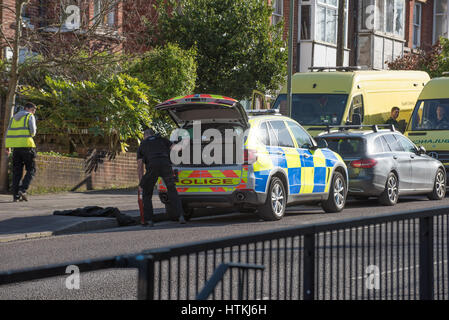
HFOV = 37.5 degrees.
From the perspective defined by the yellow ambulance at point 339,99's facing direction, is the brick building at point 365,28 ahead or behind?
behind

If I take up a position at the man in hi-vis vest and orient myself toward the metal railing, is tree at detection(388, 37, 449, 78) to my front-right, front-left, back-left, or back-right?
back-left

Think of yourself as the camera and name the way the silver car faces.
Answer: facing away from the viewer and to the right of the viewer

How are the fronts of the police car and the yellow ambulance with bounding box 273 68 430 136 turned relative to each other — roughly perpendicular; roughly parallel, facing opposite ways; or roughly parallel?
roughly parallel, facing opposite ways

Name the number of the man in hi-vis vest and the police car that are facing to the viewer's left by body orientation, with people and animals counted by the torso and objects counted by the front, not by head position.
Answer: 0

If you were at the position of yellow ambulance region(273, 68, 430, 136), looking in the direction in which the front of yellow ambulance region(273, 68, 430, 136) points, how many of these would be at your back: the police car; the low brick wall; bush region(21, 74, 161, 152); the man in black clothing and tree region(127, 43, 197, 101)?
0

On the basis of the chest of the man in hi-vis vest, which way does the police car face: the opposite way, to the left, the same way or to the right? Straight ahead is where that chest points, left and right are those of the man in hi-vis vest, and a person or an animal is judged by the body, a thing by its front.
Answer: the same way

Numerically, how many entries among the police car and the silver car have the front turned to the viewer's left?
0

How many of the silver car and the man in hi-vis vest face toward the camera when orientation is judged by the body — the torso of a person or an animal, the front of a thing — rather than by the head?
0

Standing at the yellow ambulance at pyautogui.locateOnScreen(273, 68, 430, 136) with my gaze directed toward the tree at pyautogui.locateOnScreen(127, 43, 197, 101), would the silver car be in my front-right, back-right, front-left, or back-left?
back-left

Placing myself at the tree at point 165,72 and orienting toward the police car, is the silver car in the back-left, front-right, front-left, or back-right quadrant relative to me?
front-left

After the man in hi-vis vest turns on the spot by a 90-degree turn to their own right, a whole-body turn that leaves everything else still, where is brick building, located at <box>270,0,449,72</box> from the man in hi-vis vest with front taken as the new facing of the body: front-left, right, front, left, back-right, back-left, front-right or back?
left

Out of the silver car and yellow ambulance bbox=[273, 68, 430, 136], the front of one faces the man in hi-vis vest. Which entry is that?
the yellow ambulance

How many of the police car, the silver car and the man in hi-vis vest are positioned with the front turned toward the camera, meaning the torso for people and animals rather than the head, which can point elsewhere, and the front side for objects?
0

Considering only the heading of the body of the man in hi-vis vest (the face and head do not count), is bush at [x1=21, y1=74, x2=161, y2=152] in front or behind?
in front

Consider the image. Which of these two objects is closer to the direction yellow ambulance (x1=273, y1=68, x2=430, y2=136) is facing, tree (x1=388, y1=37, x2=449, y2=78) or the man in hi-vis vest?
the man in hi-vis vest
